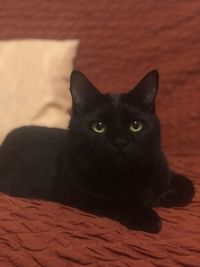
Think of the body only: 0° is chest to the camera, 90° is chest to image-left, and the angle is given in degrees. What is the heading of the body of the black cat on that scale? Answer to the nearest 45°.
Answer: approximately 315°
